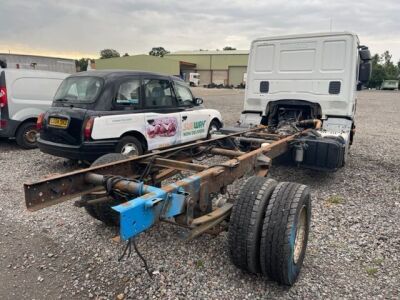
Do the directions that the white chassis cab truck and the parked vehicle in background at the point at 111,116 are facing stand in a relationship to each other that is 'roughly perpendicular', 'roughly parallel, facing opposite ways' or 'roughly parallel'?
roughly parallel

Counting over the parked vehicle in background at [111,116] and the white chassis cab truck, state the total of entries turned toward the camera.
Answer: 0

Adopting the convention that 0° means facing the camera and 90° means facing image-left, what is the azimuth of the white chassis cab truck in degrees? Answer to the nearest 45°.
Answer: approximately 180°

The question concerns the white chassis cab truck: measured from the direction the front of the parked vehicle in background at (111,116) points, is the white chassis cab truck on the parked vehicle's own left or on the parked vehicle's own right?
on the parked vehicle's own right

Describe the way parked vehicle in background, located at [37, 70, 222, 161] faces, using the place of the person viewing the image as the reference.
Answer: facing away from the viewer and to the right of the viewer

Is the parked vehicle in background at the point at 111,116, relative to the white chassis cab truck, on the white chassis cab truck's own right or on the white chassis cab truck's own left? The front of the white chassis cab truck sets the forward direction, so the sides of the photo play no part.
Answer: on the white chassis cab truck's own left

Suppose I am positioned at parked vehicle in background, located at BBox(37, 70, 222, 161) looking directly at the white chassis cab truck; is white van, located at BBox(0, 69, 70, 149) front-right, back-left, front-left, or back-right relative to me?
back-left

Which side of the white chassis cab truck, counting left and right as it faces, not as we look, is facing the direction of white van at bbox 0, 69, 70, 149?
left

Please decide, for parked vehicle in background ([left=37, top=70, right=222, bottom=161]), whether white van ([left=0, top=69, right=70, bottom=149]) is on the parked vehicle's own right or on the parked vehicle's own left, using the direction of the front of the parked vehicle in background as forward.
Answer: on the parked vehicle's own left

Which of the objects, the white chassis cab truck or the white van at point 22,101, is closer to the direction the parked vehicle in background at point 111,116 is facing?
the white chassis cab truck
